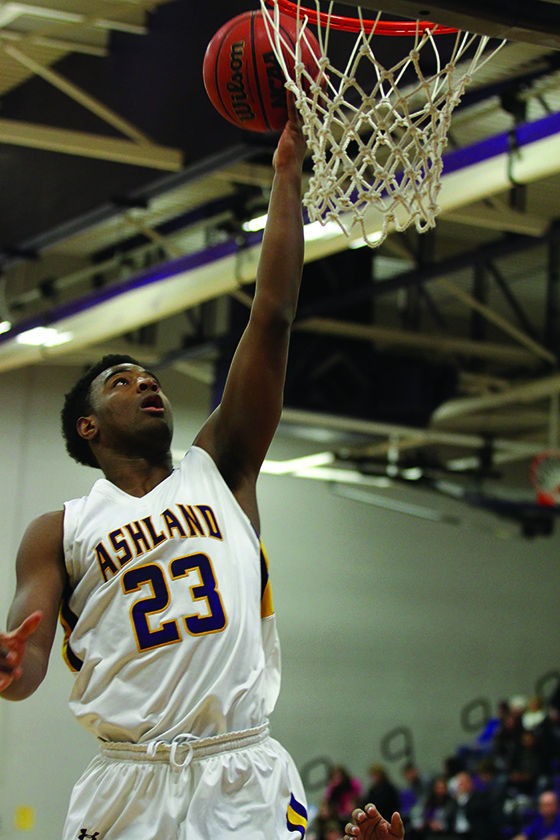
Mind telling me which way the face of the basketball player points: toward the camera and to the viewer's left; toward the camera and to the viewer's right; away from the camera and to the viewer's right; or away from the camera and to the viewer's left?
toward the camera and to the viewer's right

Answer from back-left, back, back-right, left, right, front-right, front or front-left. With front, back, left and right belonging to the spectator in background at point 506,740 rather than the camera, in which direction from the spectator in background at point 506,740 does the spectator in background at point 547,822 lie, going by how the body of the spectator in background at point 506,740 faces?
front-left

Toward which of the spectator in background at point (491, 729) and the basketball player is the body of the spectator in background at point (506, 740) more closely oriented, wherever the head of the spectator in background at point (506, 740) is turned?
the basketball player

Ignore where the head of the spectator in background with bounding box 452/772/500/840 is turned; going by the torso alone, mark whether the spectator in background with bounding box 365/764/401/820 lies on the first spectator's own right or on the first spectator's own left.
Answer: on the first spectator's own right

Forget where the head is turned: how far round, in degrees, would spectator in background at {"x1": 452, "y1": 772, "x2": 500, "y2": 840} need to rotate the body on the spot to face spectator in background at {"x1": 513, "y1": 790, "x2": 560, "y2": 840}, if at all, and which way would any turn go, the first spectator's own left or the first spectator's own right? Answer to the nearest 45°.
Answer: approximately 90° to the first spectator's own left

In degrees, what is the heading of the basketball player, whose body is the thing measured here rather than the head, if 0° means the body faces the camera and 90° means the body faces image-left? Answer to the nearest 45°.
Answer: approximately 0°

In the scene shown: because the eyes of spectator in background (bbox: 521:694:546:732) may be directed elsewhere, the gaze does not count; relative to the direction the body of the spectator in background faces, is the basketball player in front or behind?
in front
